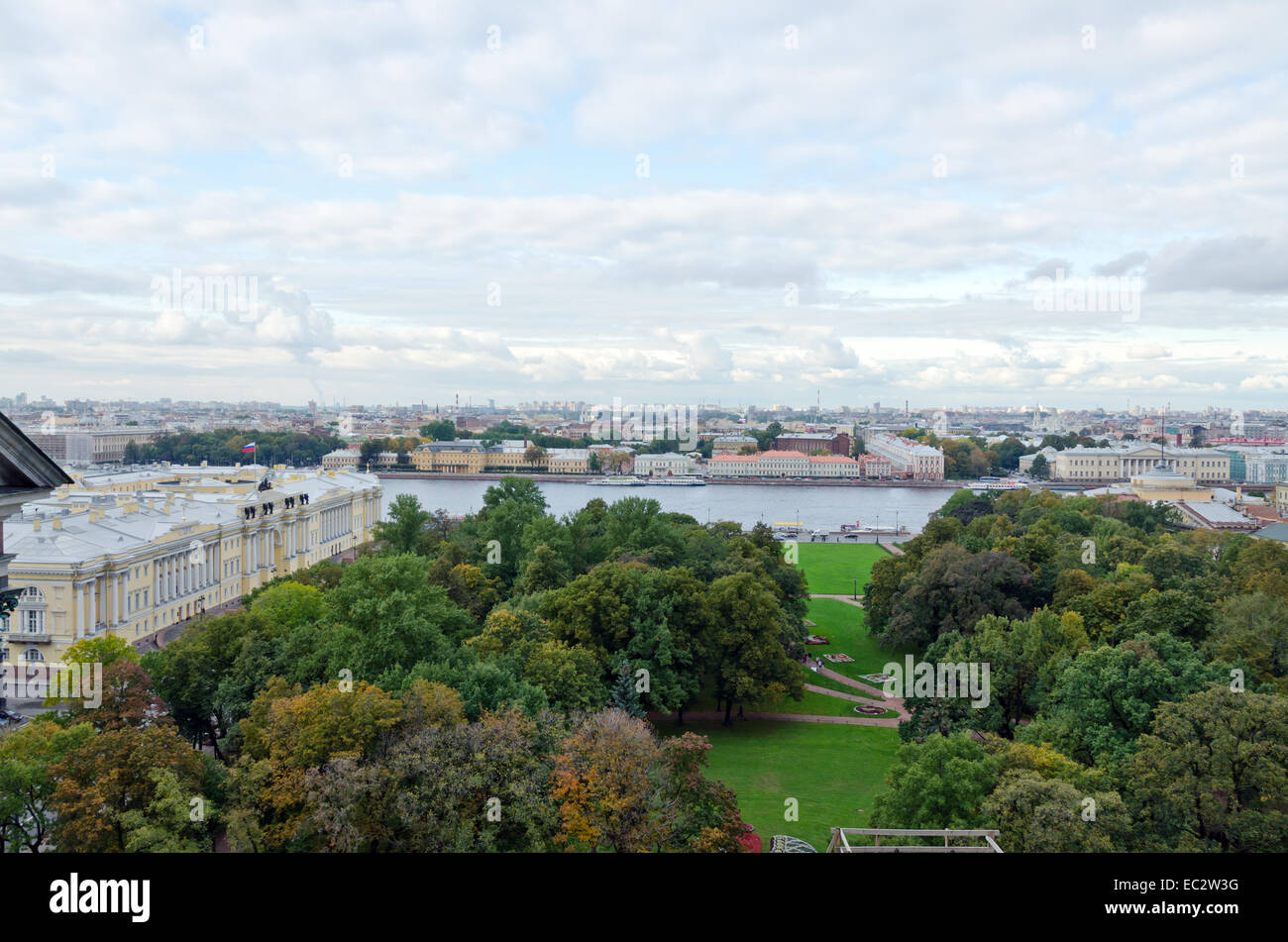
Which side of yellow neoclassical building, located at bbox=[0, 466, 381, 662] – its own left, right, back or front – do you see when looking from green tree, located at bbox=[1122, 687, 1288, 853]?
front

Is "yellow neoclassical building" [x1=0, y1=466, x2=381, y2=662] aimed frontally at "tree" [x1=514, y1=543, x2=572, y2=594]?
yes

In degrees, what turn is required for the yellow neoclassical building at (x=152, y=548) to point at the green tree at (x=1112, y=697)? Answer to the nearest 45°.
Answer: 0° — it already faces it

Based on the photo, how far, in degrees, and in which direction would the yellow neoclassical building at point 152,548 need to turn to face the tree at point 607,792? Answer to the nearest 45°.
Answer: approximately 45° to its right

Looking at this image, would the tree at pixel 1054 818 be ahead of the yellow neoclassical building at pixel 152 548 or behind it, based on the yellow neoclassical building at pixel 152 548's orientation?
ahead

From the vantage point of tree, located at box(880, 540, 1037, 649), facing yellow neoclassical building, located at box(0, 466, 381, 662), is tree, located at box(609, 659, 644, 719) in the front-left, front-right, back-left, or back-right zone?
front-left

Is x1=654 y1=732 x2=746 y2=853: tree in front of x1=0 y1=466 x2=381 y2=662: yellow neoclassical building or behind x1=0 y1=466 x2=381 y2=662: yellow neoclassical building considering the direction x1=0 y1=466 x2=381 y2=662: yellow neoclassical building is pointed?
in front

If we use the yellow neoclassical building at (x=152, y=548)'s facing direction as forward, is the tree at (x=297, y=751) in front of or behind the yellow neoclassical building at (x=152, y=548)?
in front

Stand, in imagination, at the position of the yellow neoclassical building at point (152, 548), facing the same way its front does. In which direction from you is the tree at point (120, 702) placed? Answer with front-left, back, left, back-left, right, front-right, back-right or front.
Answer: front-right

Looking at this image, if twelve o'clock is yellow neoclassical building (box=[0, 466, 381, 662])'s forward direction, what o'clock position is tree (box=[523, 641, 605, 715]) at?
The tree is roughly at 1 o'clock from the yellow neoclassical building.

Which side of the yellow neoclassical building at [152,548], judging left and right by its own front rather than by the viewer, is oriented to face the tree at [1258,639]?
front

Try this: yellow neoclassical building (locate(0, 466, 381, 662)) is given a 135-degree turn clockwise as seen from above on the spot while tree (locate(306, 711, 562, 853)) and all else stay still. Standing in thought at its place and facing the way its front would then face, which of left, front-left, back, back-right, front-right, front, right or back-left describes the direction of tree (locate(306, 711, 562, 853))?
left

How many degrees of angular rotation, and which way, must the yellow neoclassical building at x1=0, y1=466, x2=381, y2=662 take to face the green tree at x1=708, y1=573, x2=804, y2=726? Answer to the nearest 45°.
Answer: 0° — it already faces it

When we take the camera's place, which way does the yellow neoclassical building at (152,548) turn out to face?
facing the viewer and to the right of the viewer

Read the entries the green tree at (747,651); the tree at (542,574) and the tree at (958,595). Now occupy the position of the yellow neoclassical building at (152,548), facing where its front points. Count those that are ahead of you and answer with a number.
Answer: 3

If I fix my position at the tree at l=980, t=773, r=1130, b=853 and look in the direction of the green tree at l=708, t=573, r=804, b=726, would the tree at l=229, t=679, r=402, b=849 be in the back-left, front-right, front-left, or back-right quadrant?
front-left
